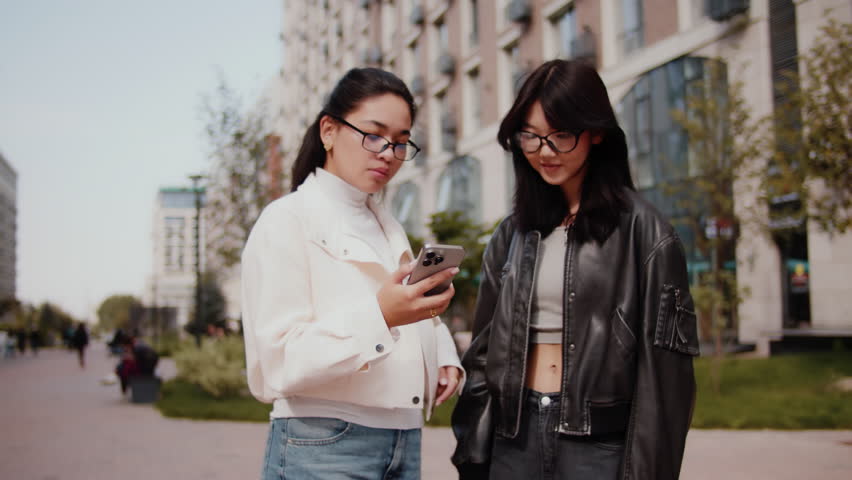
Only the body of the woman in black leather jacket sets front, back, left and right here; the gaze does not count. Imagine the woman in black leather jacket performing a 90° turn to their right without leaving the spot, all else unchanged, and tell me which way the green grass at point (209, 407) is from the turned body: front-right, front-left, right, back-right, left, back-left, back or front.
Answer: front

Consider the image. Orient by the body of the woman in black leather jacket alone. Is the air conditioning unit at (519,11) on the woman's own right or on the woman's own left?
on the woman's own right

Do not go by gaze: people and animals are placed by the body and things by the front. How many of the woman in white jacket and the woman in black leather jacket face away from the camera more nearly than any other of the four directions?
0

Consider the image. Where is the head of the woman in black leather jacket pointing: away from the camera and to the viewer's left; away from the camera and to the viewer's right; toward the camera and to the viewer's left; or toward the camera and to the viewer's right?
toward the camera and to the viewer's left

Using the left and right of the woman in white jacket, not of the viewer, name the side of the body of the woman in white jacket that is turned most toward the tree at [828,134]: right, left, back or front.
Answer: left

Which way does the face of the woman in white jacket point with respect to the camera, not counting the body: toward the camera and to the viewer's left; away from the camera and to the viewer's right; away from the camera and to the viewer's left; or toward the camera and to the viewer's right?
toward the camera and to the viewer's right

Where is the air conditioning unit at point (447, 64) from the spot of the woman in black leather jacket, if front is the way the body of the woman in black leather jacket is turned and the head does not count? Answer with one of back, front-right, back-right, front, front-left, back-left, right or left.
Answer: back-right

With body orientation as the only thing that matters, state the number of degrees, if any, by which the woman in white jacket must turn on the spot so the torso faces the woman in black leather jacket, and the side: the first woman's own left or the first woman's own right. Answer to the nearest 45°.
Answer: approximately 90° to the first woman's own left
